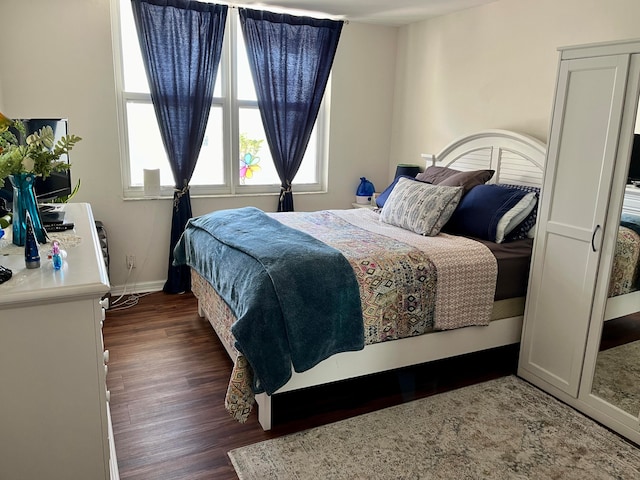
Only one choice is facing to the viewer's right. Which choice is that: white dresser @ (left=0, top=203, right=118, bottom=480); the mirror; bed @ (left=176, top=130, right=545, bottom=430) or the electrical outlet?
the white dresser

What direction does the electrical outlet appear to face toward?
toward the camera

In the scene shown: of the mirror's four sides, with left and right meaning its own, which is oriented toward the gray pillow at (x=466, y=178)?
right

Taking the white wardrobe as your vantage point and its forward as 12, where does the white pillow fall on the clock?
The white pillow is roughly at 3 o'clock from the white wardrobe.

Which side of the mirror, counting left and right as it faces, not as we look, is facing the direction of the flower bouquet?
front

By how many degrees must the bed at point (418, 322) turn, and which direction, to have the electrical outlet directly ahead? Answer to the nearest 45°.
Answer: approximately 90° to its right

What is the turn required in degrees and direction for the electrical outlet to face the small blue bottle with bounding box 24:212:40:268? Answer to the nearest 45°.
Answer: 0° — it already faces it

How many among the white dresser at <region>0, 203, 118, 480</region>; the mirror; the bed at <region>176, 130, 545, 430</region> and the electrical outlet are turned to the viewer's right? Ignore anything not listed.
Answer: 1

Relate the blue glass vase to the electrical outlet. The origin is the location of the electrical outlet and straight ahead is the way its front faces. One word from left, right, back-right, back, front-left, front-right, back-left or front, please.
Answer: front

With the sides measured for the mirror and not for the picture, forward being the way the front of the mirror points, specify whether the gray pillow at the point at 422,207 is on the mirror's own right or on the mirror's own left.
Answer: on the mirror's own right

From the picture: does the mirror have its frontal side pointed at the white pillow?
no

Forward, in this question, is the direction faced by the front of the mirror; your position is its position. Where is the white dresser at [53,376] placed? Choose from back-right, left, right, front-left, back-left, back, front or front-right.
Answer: front

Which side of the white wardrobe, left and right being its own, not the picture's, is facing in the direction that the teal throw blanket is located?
front

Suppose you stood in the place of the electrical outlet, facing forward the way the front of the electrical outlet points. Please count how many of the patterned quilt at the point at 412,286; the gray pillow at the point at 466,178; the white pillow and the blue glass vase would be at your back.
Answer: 0

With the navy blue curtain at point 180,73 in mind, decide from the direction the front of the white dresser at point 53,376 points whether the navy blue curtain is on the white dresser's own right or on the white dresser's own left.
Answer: on the white dresser's own left

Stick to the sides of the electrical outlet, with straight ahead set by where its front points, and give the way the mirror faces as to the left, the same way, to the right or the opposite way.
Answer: to the right

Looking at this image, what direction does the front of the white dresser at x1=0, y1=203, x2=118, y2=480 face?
to the viewer's right

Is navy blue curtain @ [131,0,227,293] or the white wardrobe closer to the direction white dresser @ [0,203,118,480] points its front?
the white wardrobe

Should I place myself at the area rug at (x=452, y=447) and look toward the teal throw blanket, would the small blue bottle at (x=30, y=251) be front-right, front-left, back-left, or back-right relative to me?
front-left

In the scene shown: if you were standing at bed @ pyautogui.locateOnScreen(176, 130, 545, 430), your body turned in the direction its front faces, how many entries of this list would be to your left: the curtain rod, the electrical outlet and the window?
0

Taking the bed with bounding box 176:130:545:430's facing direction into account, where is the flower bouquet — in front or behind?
in front
